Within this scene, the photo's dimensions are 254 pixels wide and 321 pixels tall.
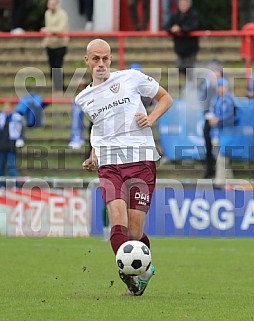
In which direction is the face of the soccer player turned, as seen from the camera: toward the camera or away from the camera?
toward the camera

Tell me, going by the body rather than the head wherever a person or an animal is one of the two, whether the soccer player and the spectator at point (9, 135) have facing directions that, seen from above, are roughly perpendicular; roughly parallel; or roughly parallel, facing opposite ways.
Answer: roughly parallel

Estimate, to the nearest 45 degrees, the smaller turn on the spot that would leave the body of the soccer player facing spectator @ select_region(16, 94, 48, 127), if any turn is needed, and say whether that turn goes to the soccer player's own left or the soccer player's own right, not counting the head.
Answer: approximately 180°

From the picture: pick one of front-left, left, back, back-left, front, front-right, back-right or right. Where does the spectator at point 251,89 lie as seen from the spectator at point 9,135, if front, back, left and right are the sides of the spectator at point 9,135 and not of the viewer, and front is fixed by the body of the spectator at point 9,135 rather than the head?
left

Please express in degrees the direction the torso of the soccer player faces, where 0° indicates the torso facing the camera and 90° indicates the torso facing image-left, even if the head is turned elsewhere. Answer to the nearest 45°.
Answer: approximately 0°

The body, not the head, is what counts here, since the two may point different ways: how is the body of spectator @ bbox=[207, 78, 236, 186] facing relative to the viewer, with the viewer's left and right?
facing the viewer and to the left of the viewer

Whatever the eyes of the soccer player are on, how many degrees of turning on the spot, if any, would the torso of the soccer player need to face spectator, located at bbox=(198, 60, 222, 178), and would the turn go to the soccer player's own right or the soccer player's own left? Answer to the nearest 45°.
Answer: approximately 180°

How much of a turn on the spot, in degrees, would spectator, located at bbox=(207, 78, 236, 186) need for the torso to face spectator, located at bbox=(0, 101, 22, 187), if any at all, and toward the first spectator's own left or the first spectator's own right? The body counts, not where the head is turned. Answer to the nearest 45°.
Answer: approximately 45° to the first spectator's own right
